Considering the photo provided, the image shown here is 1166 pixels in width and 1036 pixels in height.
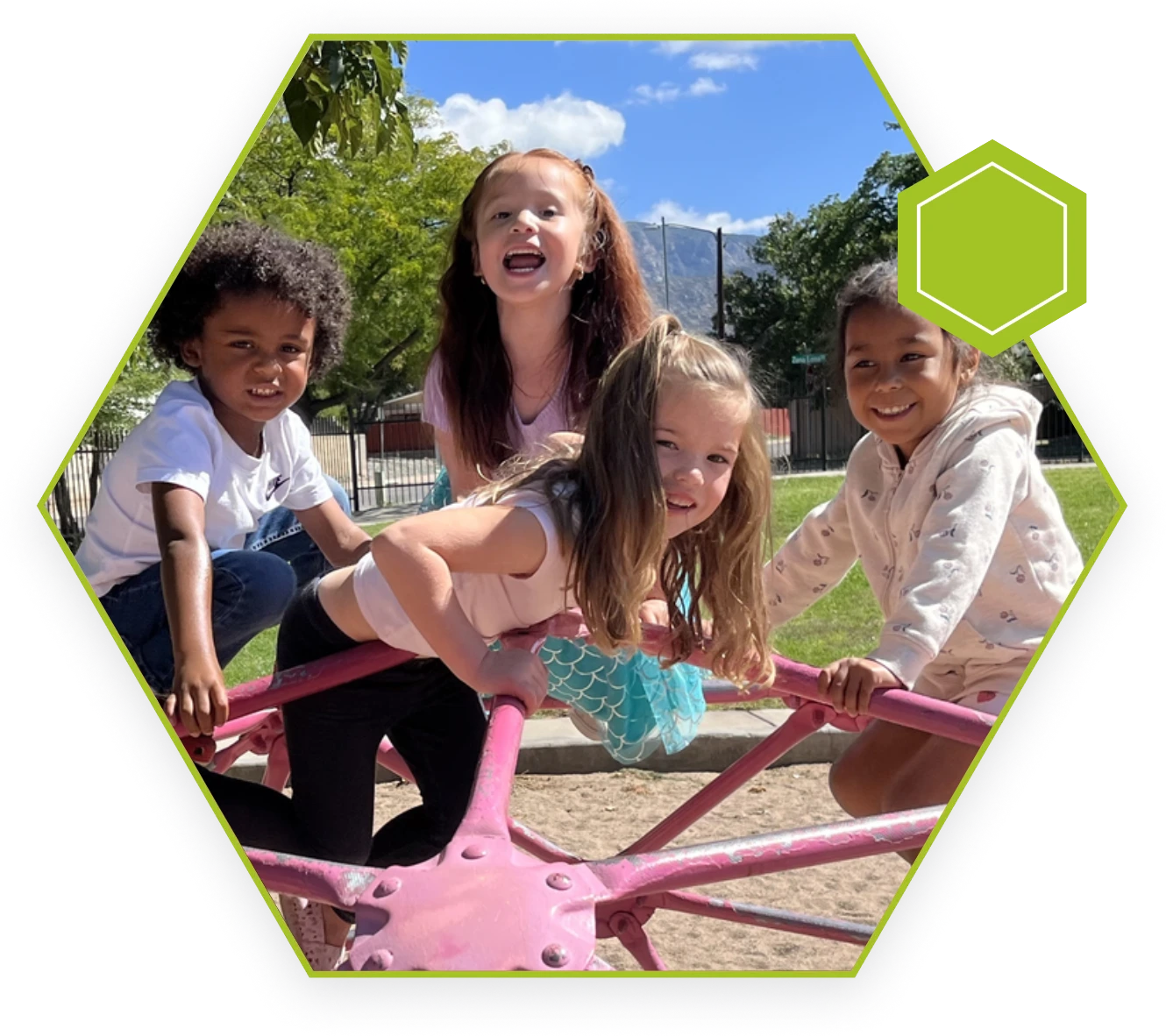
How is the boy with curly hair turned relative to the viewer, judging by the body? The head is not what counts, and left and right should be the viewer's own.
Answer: facing the viewer and to the right of the viewer

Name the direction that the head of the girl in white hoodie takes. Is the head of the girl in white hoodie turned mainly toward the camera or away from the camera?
toward the camera

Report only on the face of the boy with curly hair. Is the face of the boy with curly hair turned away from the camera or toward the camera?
toward the camera

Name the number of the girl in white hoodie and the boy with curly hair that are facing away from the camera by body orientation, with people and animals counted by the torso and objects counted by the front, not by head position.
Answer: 0

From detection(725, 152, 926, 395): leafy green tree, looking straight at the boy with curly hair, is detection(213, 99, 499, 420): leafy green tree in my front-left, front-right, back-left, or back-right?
front-right

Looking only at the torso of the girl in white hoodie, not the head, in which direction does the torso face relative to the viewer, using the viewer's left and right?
facing the viewer and to the left of the viewer
